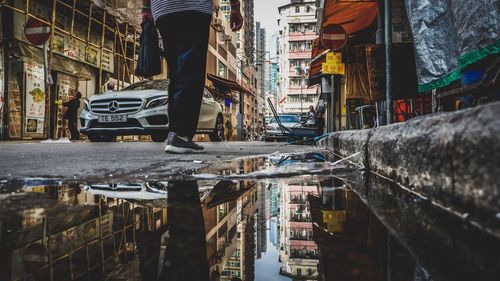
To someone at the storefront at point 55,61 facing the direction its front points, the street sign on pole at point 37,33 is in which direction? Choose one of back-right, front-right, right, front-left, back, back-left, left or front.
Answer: front-right

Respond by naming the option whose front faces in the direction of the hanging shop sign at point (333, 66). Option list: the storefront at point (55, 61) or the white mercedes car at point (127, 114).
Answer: the storefront

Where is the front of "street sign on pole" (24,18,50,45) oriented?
toward the camera

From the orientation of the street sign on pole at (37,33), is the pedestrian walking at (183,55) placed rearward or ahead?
ahead

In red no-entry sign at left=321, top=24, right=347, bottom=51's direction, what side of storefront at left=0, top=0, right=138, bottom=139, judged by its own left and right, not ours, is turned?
front

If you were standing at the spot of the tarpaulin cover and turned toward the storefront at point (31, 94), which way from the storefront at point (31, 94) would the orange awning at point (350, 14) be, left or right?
right

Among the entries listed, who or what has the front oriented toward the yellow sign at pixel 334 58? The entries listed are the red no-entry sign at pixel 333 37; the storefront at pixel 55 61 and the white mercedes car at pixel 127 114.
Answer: the storefront

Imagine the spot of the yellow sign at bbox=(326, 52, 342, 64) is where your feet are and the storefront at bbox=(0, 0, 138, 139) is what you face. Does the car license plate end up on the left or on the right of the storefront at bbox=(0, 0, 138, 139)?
left

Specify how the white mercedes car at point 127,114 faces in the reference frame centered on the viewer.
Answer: facing the viewer and to the left of the viewer

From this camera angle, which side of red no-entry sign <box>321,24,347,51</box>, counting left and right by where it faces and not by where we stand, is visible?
front

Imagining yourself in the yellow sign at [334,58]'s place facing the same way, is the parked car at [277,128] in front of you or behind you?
behind

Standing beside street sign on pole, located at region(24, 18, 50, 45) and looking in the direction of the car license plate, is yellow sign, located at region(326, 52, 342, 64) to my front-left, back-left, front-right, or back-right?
front-left

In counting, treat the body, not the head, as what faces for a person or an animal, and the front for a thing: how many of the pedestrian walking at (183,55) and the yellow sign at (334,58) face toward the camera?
1

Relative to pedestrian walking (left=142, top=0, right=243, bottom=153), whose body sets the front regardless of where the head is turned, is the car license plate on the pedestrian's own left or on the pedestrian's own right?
on the pedestrian's own left

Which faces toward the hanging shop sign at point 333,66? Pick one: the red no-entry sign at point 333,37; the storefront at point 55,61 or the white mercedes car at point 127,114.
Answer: the storefront

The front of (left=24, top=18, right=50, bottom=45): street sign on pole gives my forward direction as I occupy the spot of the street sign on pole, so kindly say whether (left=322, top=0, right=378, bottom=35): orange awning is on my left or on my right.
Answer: on my left

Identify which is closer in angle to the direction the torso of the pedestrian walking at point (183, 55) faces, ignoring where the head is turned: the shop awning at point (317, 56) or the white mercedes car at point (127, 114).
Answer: the shop awning
